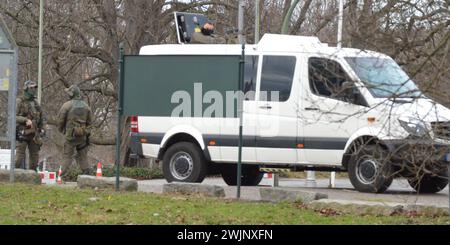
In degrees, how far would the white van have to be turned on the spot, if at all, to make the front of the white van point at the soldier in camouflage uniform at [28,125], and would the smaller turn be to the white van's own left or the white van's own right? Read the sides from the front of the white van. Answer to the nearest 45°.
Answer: approximately 135° to the white van's own right

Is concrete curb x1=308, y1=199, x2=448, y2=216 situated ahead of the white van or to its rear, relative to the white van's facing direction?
ahead

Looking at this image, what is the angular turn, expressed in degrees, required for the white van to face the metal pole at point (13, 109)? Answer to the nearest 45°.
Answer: approximately 135° to its right

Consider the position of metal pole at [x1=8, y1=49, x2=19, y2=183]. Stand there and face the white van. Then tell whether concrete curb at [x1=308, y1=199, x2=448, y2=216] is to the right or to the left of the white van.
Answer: right

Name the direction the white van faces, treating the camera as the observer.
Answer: facing the viewer and to the right of the viewer

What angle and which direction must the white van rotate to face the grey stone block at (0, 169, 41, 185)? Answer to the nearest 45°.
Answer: approximately 135° to its right
